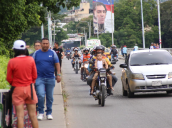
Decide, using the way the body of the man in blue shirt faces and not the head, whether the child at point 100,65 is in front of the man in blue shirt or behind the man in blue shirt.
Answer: behind

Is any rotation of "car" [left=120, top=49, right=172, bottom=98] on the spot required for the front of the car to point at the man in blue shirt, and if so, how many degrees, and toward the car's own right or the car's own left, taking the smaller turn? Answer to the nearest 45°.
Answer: approximately 45° to the car's own right

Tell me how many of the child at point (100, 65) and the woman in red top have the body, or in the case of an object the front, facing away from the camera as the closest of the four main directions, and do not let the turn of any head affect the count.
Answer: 1

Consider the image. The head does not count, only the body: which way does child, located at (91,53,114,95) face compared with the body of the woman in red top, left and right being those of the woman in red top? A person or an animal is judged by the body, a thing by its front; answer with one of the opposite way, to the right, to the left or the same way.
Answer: the opposite way

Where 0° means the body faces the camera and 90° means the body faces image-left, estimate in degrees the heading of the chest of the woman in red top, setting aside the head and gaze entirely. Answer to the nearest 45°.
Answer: approximately 180°

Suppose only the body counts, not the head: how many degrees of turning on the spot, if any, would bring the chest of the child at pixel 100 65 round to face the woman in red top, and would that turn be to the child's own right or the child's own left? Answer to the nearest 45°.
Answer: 0° — they already face them

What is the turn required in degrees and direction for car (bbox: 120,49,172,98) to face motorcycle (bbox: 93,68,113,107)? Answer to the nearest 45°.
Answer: approximately 45° to its right

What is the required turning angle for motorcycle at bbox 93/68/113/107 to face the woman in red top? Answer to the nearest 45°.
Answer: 0° — it already faces them

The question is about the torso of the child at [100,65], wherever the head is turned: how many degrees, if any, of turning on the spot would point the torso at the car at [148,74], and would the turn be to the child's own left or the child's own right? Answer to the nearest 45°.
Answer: approximately 135° to the child's own left

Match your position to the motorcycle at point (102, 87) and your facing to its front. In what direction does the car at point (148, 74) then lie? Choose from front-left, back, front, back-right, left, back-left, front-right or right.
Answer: back-left

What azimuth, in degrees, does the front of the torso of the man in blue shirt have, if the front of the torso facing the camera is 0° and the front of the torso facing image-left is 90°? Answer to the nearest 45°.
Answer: approximately 0°
